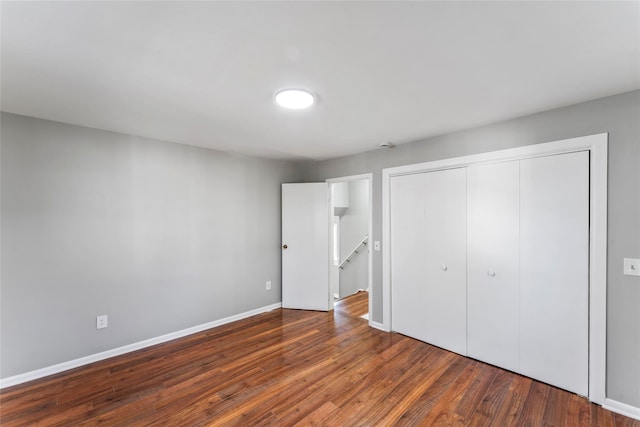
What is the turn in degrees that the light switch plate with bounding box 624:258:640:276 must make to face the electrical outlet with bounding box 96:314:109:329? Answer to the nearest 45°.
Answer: approximately 45° to its right

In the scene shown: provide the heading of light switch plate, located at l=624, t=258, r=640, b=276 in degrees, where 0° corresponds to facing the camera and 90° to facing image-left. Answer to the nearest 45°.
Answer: approximately 0°

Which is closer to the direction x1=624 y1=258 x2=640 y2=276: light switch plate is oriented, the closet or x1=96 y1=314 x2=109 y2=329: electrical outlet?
the electrical outlet

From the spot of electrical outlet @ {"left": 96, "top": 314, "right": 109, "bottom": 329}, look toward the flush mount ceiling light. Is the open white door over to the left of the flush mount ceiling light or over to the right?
left

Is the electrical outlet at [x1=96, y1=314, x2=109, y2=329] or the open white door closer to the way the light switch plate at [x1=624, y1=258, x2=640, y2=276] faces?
the electrical outlet

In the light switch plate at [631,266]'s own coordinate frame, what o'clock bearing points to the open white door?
The open white door is roughly at 3 o'clock from the light switch plate.

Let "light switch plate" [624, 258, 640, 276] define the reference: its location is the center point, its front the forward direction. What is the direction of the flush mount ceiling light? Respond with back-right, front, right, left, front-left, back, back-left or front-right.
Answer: front-right

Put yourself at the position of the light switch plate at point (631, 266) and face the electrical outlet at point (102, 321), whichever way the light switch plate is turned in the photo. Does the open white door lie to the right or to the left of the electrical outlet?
right

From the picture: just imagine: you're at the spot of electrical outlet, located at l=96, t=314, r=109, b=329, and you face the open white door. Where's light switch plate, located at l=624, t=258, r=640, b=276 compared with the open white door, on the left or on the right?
right

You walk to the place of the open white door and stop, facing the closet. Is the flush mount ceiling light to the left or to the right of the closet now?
right

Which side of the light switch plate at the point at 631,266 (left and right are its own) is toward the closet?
right
